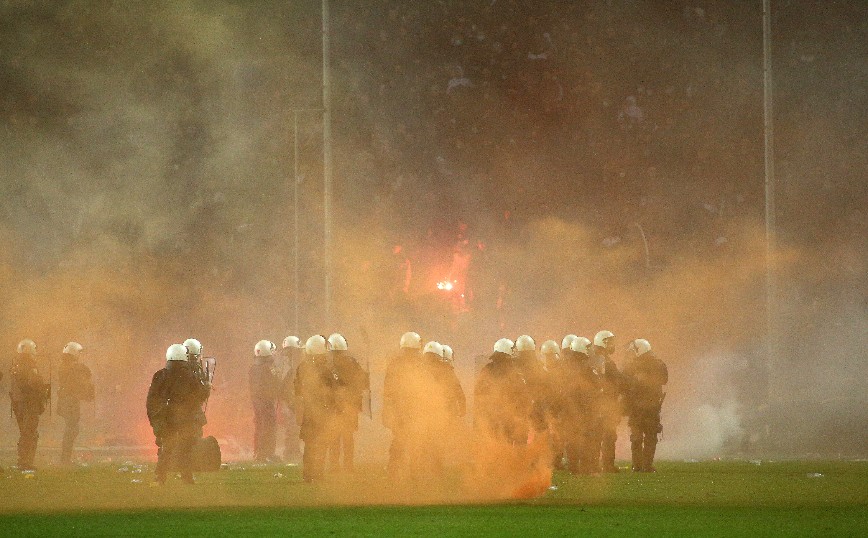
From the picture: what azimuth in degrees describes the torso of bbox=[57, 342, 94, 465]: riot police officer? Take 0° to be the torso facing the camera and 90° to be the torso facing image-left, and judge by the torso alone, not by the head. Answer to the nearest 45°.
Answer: approximately 270°

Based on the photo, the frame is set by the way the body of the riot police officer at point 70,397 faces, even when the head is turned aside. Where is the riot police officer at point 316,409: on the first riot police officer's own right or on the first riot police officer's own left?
on the first riot police officer's own right

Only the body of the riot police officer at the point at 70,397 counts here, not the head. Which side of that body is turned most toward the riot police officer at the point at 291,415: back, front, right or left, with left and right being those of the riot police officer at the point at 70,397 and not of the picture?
front

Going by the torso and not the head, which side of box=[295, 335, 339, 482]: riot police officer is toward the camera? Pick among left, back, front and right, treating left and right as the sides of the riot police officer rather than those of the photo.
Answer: back

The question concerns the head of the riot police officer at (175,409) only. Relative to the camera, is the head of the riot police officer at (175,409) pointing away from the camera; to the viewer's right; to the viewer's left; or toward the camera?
away from the camera

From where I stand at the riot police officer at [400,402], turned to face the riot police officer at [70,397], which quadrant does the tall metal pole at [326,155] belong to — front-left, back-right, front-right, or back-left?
front-right

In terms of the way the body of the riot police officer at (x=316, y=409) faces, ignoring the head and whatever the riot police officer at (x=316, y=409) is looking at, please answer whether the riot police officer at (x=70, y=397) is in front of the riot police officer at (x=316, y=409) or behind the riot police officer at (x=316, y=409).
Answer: in front

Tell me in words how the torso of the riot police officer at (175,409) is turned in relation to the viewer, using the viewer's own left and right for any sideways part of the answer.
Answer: facing away from the viewer

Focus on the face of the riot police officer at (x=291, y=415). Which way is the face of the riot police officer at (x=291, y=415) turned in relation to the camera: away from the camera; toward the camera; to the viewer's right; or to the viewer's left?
away from the camera

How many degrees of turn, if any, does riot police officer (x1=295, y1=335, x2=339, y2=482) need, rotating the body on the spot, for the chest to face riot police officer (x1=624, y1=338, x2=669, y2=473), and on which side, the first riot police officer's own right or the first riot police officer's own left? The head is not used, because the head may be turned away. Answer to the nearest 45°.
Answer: approximately 45° to the first riot police officer's own right

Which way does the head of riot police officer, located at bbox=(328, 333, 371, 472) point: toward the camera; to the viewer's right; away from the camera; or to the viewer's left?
away from the camera

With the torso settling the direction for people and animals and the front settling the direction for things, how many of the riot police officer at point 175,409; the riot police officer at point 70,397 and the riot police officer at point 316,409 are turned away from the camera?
2

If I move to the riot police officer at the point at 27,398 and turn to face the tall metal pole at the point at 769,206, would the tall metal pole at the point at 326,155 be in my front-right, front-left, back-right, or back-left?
front-left

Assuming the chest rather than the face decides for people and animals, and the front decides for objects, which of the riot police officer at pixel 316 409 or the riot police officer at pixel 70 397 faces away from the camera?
the riot police officer at pixel 316 409
